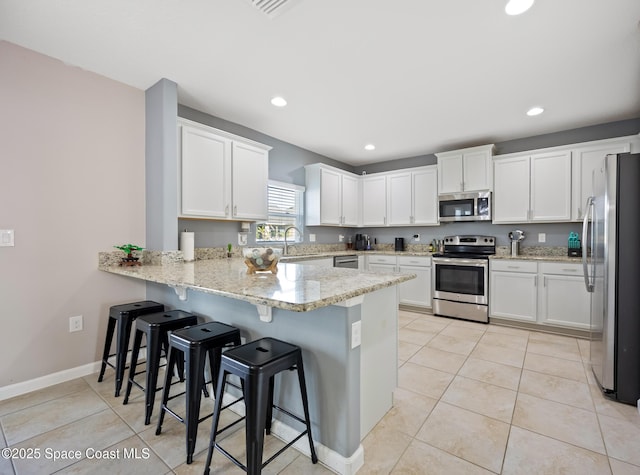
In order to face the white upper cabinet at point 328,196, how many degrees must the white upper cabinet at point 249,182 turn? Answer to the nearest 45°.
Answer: approximately 90° to its left

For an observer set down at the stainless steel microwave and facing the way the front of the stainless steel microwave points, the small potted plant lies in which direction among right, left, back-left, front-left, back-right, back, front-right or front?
front-right

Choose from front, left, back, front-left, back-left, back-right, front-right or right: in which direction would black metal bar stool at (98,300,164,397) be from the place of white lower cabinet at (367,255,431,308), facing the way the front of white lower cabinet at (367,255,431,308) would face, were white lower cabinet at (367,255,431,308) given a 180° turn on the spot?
back-left

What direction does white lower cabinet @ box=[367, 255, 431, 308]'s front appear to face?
toward the camera

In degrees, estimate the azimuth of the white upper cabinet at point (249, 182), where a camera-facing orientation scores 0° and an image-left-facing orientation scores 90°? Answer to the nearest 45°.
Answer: approximately 315°

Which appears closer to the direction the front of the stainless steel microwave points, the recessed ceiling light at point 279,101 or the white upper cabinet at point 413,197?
the recessed ceiling light

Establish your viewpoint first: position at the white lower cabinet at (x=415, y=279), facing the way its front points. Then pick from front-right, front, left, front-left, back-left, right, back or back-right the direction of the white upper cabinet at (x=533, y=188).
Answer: left

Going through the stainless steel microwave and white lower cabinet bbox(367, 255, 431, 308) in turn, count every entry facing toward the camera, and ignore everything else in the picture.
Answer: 2

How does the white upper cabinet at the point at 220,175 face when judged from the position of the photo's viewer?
facing the viewer and to the right of the viewer

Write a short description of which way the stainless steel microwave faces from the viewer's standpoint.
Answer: facing the viewer

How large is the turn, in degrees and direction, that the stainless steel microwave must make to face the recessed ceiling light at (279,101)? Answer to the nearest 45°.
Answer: approximately 45° to its right

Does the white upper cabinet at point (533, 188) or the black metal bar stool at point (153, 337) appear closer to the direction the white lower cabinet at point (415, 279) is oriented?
the black metal bar stool
